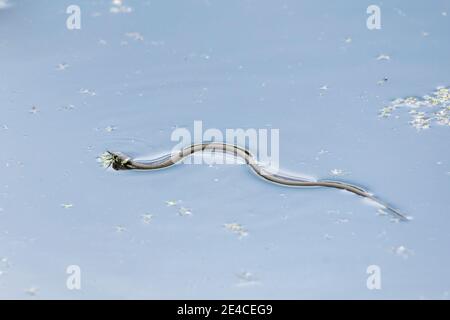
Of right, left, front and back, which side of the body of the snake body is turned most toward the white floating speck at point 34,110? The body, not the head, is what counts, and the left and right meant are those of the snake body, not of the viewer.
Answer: front

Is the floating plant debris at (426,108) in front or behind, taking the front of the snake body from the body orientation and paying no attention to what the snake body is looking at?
behind

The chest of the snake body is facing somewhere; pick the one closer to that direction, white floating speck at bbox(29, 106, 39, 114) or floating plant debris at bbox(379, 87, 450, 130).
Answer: the white floating speck

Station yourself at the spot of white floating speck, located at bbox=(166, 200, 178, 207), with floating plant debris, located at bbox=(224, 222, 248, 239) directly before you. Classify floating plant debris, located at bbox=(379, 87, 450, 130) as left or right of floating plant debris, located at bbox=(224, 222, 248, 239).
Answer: left

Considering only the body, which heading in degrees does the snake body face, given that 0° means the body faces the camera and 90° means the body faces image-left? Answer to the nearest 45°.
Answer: approximately 90°

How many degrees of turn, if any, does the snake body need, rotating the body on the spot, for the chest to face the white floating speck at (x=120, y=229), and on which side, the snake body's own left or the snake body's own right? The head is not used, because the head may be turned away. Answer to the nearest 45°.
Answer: approximately 45° to the snake body's own left
